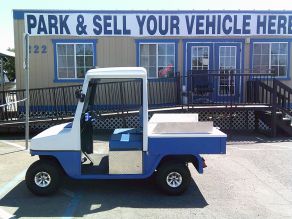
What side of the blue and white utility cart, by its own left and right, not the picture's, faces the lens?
left

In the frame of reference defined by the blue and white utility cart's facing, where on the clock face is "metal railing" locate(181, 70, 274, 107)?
The metal railing is roughly at 4 o'clock from the blue and white utility cart.

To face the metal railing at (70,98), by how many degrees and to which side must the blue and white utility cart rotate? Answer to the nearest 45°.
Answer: approximately 90° to its right
